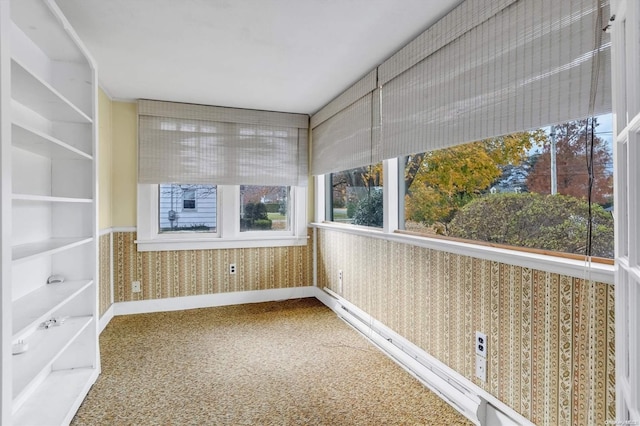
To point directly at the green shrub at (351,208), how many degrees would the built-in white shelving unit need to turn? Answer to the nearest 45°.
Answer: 0° — it already faces it

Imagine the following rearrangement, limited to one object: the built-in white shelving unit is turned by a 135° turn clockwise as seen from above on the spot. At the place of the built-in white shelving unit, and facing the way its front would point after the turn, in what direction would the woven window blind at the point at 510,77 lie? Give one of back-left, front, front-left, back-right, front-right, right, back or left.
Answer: left

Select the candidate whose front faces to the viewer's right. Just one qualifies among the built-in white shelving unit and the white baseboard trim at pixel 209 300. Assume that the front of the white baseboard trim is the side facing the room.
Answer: the built-in white shelving unit

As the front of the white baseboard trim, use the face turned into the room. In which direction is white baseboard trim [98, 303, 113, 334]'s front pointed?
to the viewer's right

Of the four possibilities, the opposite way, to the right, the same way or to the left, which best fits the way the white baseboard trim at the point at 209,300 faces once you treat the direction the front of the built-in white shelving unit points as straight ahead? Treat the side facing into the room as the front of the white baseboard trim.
to the right

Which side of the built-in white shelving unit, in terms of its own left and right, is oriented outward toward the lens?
right

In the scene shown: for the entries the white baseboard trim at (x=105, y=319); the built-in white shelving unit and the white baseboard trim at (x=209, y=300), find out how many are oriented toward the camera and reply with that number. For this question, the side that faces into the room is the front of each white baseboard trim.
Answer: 1

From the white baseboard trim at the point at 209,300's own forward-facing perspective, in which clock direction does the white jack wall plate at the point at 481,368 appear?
The white jack wall plate is roughly at 11 o'clock from the white baseboard trim.

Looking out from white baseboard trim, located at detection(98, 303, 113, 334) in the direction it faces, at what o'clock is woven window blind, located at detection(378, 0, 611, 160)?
The woven window blind is roughly at 2 o'clock from the white baseboard trim.

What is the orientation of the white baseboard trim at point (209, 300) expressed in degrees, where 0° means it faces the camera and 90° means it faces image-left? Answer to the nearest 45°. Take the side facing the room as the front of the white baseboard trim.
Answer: approximately 0°
